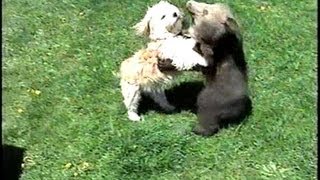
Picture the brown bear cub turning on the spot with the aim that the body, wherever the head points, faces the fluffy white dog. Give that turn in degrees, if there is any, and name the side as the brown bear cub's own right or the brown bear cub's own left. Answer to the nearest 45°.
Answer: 0° — it already faces it

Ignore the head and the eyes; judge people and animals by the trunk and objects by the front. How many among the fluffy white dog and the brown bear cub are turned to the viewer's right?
1

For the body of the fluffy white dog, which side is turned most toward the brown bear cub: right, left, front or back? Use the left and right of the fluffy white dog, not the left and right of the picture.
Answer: front

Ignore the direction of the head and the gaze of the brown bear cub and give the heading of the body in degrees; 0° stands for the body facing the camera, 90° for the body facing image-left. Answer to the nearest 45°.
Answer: approximately 90°

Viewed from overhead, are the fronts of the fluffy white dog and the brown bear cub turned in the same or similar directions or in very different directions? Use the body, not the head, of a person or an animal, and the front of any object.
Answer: very different directions

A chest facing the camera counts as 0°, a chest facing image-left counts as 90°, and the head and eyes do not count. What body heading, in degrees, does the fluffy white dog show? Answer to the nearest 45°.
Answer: approximately 270°
